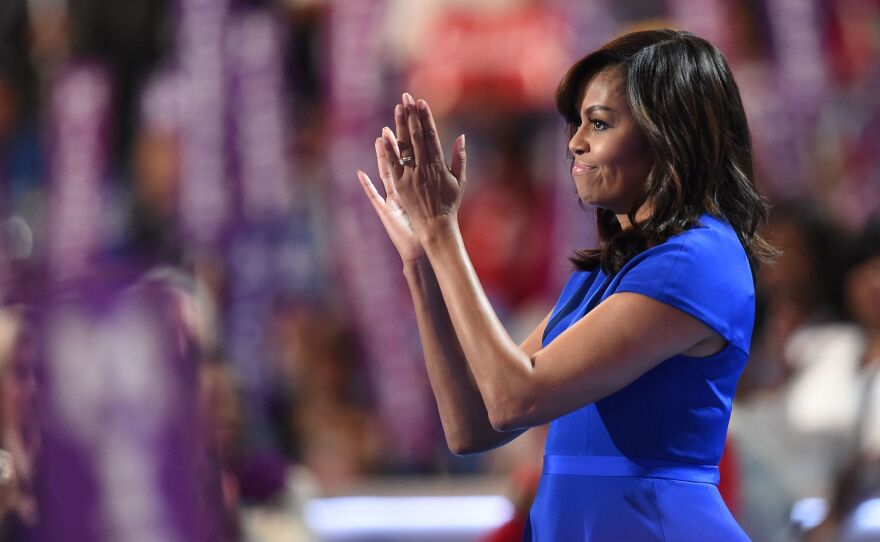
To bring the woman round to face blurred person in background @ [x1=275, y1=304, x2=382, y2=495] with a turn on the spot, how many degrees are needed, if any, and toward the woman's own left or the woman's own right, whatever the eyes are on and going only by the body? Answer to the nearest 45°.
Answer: approximately 90° to the woman's own right

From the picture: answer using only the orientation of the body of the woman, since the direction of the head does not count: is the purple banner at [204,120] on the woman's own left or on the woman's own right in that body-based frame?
on the woman's own right

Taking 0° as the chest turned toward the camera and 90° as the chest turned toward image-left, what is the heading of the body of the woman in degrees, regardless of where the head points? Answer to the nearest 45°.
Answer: approximately 90°

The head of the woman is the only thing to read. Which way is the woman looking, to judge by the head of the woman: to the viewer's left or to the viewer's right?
to the viewer's left

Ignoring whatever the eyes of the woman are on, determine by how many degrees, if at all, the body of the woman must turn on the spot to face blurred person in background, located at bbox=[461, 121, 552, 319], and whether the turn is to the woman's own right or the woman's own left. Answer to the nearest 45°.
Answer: approximately 90° to the woman's own right

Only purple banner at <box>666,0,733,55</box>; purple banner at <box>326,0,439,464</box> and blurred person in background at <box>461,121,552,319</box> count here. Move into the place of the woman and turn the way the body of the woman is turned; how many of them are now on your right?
3

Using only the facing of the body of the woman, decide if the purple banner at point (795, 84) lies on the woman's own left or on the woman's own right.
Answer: on the woman's own right

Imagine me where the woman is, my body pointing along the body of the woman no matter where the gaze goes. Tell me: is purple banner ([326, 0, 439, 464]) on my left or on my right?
on my right

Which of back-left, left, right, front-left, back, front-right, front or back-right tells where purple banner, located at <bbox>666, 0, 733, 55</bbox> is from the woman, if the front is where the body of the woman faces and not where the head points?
right

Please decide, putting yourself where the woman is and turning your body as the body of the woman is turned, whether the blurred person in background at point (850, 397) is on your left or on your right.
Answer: on your right
